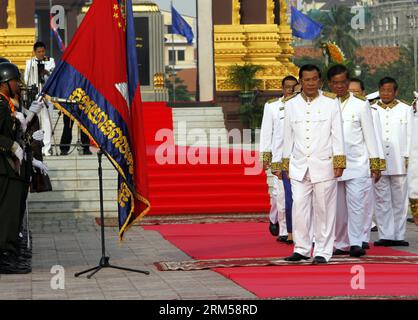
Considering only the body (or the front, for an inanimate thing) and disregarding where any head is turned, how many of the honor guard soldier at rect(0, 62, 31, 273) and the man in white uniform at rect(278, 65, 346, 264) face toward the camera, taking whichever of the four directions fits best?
1

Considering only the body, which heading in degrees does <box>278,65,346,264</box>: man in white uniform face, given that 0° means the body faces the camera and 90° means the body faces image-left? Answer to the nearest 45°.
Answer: approximately 0°

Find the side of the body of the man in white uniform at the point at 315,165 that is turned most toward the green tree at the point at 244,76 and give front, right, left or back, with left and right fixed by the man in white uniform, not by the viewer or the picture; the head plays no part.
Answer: back

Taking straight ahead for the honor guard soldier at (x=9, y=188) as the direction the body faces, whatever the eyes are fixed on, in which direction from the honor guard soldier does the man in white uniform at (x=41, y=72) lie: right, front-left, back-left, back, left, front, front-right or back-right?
left

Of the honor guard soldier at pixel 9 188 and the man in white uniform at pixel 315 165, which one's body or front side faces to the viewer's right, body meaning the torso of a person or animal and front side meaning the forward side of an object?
the honor guard soldier

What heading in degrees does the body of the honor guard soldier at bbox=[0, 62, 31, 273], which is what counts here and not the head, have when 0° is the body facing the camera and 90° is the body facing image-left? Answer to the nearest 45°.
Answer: approximately 270°
